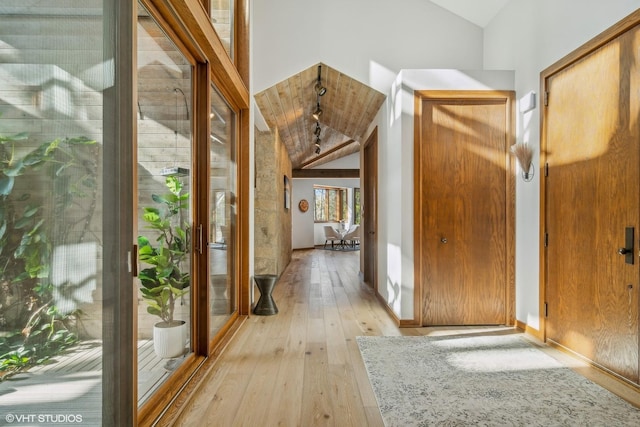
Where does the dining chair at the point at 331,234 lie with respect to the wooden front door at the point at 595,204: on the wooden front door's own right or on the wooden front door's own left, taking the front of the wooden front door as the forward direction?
on the wooden front door's own right

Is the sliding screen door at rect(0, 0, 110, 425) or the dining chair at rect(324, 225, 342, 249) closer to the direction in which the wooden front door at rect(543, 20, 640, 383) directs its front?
the sliding screen door

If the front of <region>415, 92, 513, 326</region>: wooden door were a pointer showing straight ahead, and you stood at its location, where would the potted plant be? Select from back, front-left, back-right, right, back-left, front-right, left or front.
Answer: front-right

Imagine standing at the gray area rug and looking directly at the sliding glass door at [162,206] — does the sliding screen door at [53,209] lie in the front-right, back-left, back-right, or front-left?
front-left

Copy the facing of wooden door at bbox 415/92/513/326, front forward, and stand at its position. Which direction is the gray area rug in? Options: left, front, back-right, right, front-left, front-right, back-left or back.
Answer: front

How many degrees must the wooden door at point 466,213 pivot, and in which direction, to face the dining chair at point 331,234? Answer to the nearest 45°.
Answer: approximately 135° to its right

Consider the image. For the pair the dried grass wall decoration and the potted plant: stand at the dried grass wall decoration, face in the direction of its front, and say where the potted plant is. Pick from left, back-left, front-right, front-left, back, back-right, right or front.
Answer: front

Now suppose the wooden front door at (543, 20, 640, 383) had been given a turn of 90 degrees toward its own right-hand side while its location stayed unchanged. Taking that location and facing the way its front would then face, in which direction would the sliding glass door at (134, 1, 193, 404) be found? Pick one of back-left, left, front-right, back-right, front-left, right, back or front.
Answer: left

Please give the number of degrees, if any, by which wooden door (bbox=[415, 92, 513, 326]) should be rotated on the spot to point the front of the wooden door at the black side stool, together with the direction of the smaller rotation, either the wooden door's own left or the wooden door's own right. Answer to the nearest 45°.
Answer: approximately 90° to the wooden door's own right

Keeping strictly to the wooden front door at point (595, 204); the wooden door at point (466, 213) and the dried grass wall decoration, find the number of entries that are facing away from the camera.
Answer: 0

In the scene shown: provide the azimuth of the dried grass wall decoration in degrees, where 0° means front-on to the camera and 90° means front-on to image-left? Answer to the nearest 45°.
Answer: approximately 45°

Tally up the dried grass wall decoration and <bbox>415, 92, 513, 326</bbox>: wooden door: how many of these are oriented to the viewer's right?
0

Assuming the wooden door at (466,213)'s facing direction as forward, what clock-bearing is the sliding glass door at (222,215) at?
The sliding glass door is roughly at 2 o'clock from the wooden door.

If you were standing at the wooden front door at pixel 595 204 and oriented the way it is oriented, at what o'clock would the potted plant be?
The potted plant is roughly at 12 o'clock from the wooden front door.

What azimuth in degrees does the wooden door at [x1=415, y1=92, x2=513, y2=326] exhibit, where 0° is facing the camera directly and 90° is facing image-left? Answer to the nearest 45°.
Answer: approximately 0°
